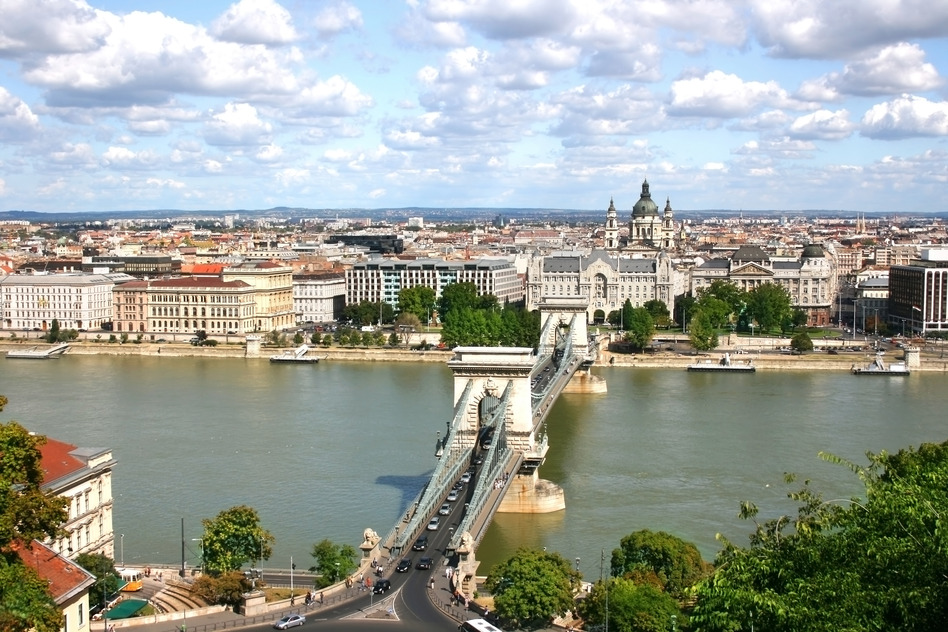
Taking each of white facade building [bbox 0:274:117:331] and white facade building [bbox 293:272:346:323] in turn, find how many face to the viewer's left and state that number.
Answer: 0

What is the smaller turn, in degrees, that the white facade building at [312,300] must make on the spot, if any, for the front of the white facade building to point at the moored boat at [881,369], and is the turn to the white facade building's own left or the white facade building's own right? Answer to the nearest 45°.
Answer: approximately 45° to the white facade building's own left

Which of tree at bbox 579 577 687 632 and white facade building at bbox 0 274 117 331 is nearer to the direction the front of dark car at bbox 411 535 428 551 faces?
the tree

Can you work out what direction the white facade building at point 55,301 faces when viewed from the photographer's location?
facing the viewer

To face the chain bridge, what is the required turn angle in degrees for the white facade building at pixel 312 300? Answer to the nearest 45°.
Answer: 0° — it already faces it

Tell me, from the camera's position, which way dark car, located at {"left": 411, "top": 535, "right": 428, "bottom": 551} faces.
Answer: facing the viewer and to the left of the viewer

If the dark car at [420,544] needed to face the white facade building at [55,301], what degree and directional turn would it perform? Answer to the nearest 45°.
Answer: approximately 135° to its right
